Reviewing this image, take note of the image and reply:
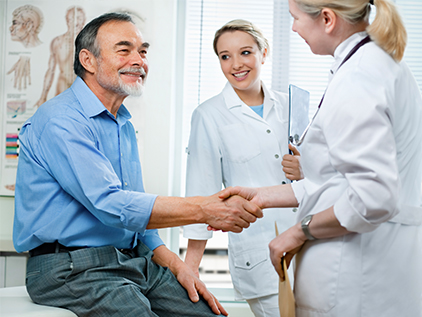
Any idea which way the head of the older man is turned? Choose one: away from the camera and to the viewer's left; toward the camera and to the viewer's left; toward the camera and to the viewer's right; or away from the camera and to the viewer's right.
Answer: toward the camera and to the viewer's right

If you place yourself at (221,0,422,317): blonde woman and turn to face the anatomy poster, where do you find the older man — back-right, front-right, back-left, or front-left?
front-left

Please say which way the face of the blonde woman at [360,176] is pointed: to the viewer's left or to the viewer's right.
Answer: to the viewer's left

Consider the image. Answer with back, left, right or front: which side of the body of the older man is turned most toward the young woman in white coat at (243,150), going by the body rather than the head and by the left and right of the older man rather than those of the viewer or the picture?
left

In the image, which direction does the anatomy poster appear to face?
toward the camera

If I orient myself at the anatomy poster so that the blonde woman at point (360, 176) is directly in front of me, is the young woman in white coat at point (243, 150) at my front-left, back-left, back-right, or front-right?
front-left

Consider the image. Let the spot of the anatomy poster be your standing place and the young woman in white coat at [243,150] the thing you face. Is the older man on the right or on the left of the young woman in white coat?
right

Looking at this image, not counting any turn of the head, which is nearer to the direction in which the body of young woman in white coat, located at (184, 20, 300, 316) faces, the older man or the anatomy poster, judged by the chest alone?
the older man

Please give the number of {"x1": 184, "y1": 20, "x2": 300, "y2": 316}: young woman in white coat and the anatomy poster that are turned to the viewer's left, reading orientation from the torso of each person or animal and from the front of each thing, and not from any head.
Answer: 0

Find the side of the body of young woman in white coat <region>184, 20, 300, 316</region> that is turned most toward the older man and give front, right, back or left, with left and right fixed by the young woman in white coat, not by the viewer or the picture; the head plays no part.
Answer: right

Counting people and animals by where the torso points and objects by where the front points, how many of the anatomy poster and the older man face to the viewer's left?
0

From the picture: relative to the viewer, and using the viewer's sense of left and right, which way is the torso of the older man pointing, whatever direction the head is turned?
facing the viewer and to the right of the viewer

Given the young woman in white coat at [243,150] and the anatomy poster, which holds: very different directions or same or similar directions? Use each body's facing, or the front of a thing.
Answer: same or similar directions

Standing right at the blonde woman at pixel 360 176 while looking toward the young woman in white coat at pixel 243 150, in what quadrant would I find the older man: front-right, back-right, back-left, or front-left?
front-left
